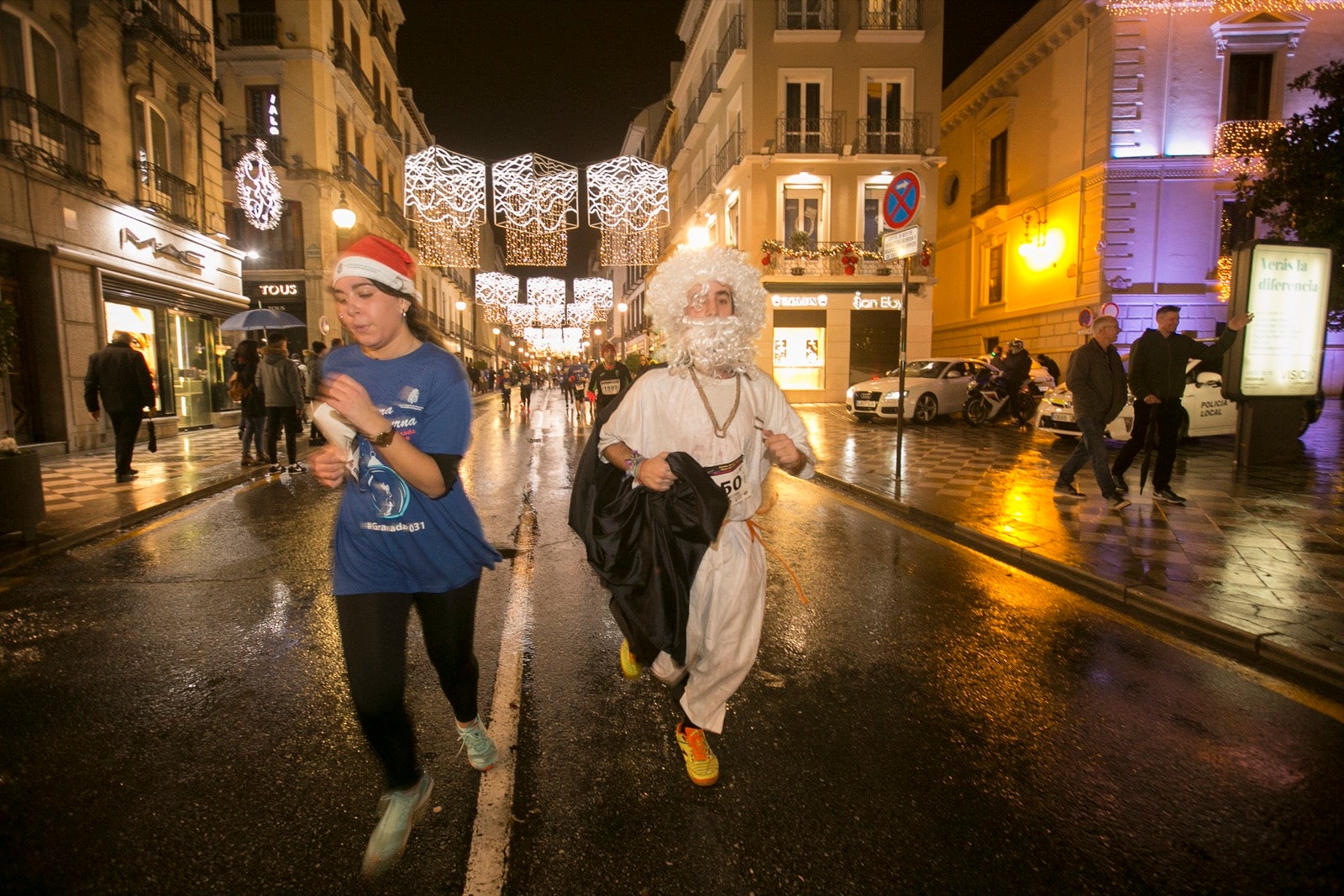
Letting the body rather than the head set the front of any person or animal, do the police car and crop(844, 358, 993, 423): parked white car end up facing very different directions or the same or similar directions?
same or similar directions

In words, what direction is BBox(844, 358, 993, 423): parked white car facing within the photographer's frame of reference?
facing the viewer and to the left of the viewer

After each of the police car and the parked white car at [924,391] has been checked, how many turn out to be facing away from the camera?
0

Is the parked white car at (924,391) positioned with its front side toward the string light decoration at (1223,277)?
no

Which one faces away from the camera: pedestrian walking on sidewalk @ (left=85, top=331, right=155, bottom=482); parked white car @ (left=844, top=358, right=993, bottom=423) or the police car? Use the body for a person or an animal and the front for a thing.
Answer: the pedestrian walking on sidewalk

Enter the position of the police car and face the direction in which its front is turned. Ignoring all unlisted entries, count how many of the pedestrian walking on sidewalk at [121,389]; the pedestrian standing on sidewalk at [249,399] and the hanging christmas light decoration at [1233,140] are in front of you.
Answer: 2

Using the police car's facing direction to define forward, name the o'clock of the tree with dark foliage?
The tree with dark foliage is roughly at 5 o'clock from the police car.

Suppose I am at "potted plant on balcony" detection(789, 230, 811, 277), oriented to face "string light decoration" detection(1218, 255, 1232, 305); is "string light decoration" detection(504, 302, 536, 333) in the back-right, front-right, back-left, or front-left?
back-left

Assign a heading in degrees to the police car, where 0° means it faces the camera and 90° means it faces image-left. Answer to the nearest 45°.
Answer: approximately 45°

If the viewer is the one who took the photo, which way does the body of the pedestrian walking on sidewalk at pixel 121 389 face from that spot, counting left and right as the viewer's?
facing away from the viewer

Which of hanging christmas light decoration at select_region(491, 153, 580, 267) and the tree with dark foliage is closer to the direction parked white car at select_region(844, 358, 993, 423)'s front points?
the hanging christmas light decoration

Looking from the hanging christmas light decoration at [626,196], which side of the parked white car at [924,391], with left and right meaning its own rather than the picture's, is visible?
front

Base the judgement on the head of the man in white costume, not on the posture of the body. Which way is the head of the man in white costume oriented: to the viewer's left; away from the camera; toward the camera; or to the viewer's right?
toward the camera

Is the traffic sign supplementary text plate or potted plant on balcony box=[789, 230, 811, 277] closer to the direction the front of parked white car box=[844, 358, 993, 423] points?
the traffic sign supplementary text plate

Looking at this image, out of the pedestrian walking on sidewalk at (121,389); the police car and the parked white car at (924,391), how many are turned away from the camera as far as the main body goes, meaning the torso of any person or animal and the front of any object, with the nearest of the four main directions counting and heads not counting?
1

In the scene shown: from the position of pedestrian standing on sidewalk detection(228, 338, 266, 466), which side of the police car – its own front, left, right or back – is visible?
front
